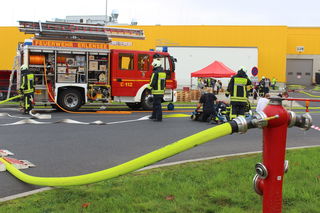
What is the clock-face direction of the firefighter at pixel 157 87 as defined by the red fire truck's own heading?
The firefighter is roughly at 2 o'clock from the red fire truck.

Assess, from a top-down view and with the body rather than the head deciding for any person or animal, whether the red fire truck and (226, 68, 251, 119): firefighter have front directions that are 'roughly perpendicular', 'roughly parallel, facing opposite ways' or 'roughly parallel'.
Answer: roughly perpendicular

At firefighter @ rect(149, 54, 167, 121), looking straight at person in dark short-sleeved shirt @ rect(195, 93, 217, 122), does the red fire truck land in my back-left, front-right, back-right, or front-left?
back-left

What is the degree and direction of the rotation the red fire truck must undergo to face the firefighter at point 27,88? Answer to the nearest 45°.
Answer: approximately 135° to its right

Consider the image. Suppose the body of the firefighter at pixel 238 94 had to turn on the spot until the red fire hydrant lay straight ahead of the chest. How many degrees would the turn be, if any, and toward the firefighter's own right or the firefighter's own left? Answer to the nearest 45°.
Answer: approximately 180°

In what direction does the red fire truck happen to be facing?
to the viewer's right

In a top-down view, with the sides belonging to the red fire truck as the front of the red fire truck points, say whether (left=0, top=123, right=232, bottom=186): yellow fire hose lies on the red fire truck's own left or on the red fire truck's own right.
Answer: on the red fire truck's own right

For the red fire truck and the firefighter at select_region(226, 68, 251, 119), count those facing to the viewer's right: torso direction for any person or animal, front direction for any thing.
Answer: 1

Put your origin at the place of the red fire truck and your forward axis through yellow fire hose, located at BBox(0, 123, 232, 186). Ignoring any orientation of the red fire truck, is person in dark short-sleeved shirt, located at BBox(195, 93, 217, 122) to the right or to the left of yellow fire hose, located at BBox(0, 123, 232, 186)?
left

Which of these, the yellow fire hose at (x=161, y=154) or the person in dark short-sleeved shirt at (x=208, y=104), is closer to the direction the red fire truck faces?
the person in dark short-sleeved shirt
